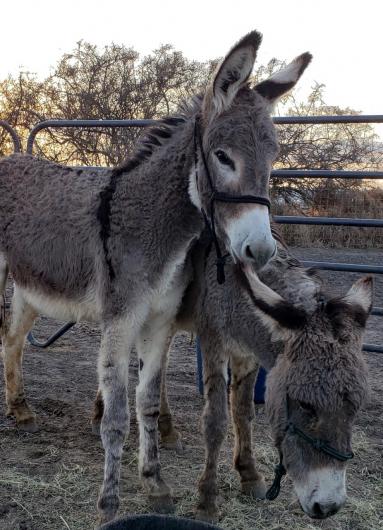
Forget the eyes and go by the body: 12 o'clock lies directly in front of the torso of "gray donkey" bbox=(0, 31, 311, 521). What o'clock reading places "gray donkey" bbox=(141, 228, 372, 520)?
"gray donkey" bbox=(141, 228, 372, 520) is roughly at 12 o'clock from "gray donkey" bbox=(0, 31, 311, 521).

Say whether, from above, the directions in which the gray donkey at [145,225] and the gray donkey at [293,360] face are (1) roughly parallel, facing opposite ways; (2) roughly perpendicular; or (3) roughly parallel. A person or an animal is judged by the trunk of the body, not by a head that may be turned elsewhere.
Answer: roughly parallel

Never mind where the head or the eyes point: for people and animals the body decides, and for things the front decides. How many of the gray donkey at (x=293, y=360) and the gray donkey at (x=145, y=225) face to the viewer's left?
0

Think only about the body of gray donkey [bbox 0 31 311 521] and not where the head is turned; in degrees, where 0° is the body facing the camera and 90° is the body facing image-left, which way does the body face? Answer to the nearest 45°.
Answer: approximately 315°

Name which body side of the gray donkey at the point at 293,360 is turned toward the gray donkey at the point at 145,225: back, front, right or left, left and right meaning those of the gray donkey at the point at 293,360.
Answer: back

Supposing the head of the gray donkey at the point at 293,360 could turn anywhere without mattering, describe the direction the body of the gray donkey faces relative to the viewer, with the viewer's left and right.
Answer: facing the viewer and to the right of the viewer
